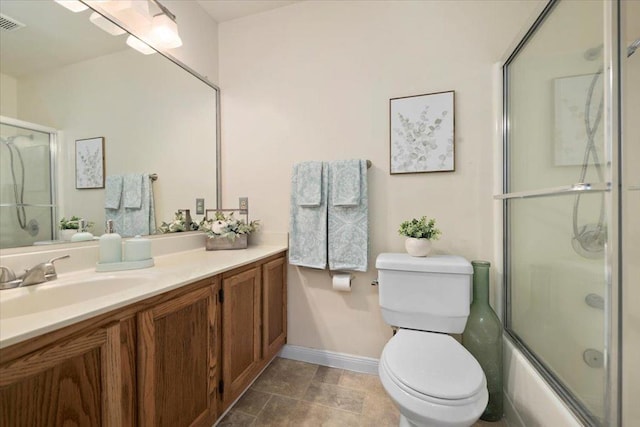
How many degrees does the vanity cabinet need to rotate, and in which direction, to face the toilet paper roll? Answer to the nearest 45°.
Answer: approximately 45° to its left

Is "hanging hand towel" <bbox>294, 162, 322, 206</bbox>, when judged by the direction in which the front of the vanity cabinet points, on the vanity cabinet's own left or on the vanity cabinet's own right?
on the vanity cabinet's own left

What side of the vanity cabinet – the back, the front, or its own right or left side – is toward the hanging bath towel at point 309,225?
left

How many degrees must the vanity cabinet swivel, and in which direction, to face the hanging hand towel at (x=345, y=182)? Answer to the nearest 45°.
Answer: approximately 45° to its left

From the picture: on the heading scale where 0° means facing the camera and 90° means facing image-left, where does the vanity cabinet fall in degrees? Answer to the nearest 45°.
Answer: approximately 315°

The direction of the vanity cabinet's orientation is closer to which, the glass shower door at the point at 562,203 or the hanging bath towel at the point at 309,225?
the glass shower door

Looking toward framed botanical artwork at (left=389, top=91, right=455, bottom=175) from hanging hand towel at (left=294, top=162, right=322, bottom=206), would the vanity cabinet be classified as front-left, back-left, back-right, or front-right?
back-right

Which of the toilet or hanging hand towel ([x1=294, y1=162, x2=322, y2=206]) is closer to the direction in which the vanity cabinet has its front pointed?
the toilet

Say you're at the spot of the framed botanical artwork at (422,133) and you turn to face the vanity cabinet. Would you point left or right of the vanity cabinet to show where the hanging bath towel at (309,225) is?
right
